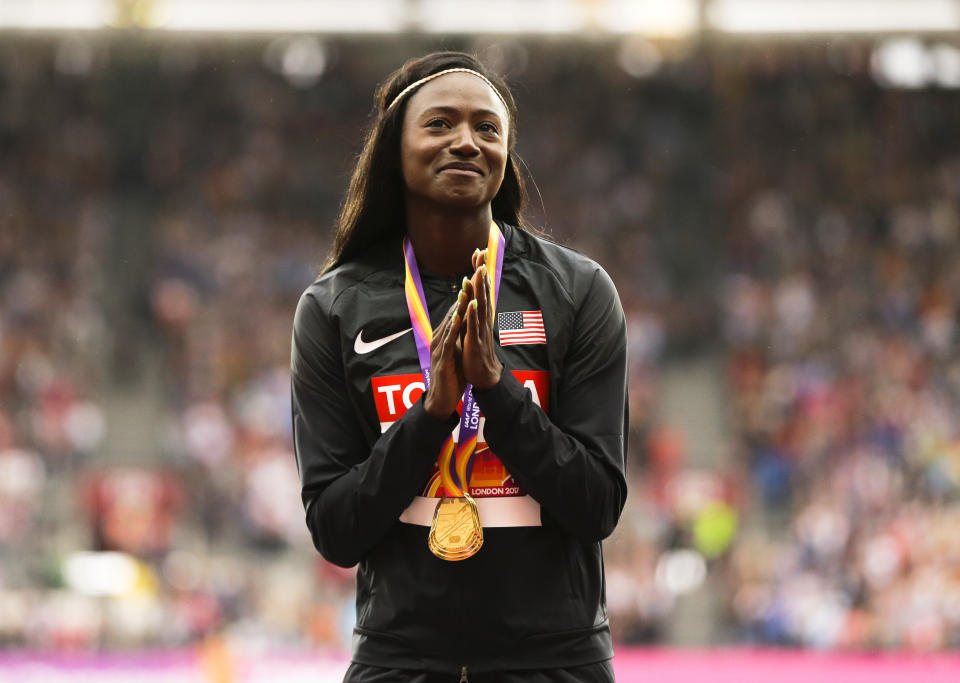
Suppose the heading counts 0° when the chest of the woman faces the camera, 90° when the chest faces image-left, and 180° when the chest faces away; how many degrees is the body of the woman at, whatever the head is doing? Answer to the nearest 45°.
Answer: approximately 0°
